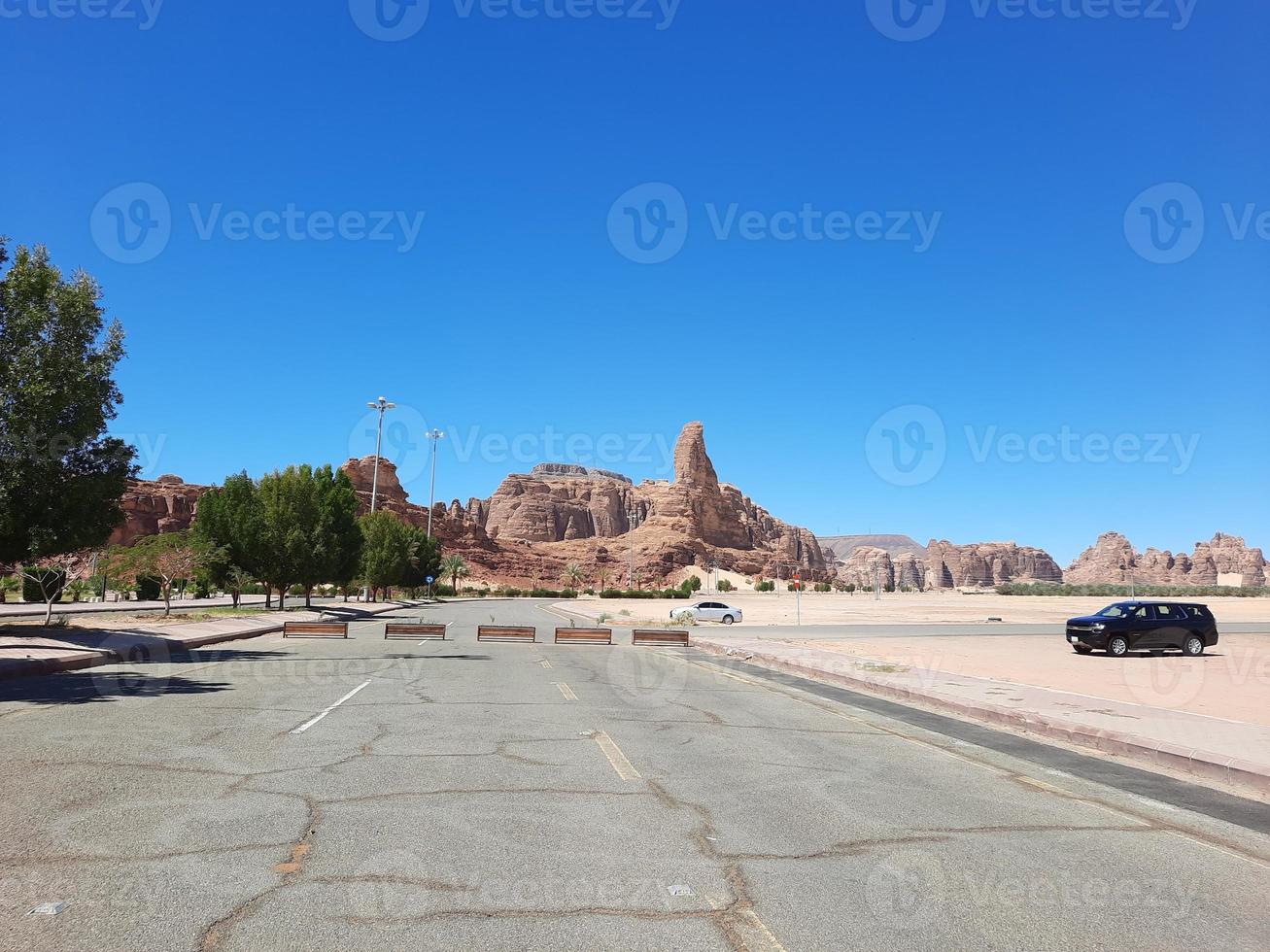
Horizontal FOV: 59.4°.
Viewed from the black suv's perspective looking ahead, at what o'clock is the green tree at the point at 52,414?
The green tree is roughly at 12 o'clock from the black suv.

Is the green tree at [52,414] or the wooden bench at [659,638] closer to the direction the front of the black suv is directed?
the green tree

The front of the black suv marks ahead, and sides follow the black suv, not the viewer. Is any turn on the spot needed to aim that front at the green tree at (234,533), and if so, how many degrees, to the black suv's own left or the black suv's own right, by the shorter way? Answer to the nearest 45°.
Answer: approximately 45° to the black suv's own right

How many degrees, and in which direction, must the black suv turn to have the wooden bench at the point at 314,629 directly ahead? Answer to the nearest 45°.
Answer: approximately 45° to its right

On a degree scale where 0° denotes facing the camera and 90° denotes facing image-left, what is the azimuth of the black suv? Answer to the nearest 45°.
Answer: approximately 45°

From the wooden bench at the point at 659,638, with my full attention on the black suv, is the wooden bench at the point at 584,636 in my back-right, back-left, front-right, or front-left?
back-right

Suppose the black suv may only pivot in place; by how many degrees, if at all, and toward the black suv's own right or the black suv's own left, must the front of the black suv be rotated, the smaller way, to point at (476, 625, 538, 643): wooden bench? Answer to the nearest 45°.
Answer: approximately 45° to the black suv's own right
